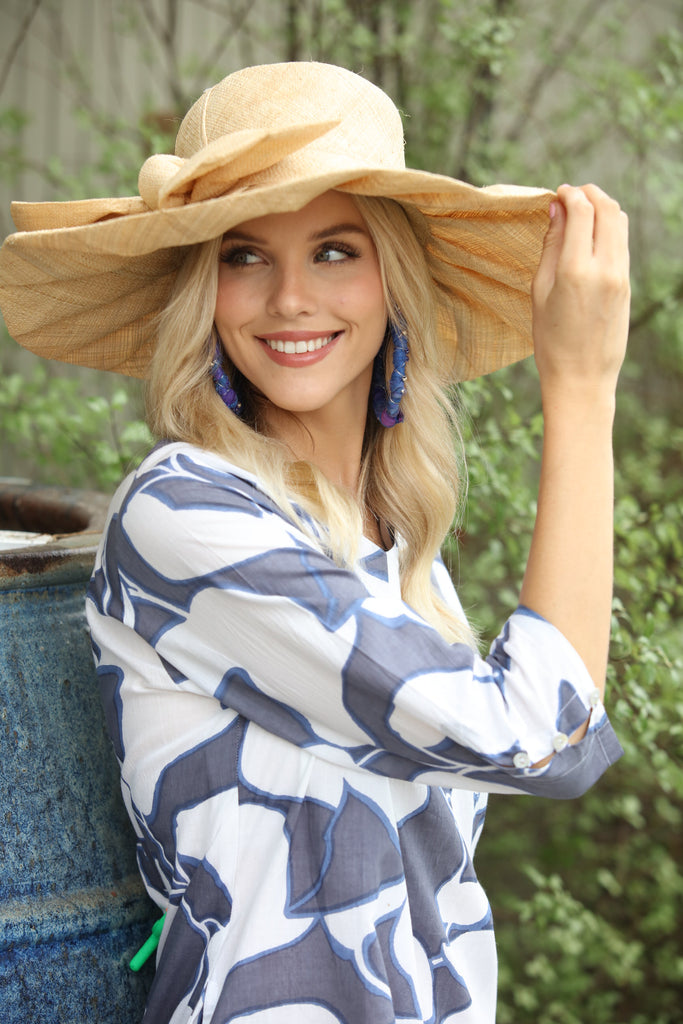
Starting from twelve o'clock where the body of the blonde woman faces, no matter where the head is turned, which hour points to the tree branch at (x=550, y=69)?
The tree branch is roughly at 8 o'clock from the blonde woman.

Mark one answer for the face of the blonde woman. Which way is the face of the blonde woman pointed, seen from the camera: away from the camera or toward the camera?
toward the camera

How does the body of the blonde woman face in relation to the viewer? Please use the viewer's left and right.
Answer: facing the viewer and to the right of the viewer
